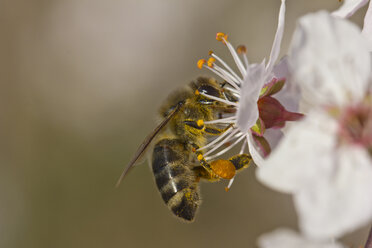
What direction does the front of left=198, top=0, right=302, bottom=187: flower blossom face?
to the viewer's left
